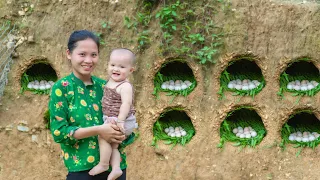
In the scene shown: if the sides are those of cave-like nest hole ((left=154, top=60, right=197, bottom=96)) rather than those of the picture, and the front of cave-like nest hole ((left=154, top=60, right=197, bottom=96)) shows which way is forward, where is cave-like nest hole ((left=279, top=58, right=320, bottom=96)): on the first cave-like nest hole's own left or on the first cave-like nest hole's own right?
on the first cave-like nest hole's own left

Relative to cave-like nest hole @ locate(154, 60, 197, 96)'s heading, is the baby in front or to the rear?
in front

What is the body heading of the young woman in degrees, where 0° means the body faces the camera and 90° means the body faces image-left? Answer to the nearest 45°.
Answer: approximately 315°

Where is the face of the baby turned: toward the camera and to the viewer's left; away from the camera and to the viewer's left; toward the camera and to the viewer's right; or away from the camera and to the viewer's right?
toward the camera and to the viewer's left

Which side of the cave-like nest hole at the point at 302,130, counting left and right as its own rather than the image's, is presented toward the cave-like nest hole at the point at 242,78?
right

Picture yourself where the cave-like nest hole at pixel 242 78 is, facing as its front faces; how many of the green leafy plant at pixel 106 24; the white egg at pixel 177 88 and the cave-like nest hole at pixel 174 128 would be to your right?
3

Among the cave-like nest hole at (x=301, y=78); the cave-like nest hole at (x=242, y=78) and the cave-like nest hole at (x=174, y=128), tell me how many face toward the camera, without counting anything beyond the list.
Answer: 3
